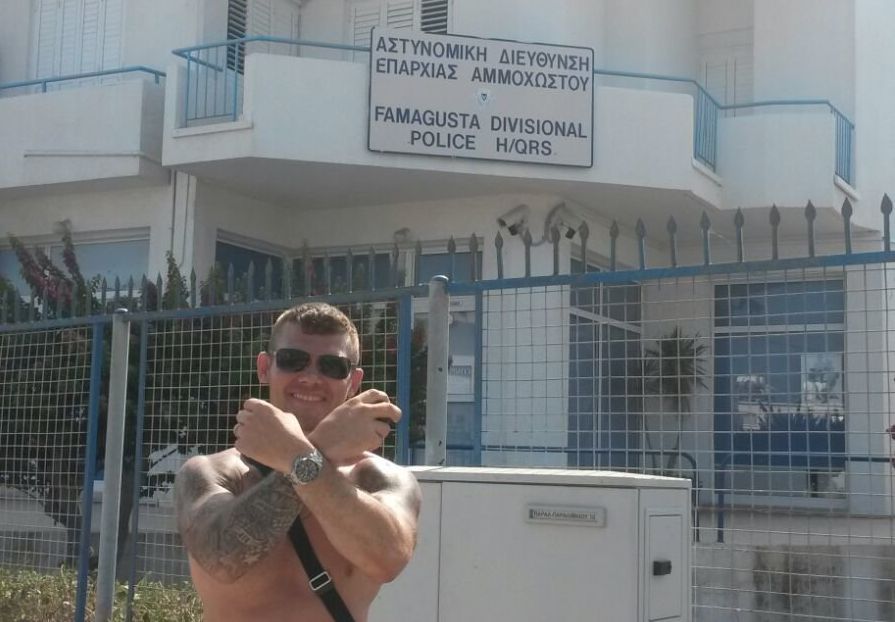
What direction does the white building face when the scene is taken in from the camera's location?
facing the viewer

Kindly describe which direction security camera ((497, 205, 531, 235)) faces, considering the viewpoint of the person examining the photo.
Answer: facing the viewer and to the left of the viewer

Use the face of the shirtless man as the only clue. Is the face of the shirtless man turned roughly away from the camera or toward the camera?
toward the camera

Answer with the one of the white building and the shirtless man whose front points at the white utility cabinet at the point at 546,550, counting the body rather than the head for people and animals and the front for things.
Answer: the white building

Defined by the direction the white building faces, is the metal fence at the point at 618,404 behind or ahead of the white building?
ahead

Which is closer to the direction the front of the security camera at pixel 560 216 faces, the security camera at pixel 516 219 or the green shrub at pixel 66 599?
the green shrub

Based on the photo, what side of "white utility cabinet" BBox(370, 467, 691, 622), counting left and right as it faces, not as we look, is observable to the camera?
front

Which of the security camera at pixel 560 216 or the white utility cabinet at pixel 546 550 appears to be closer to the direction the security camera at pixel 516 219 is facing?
the white utility cabinet

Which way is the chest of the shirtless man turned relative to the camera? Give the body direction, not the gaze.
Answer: toward the camera

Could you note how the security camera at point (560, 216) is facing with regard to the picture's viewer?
facing the viewer and to the right of the viewer

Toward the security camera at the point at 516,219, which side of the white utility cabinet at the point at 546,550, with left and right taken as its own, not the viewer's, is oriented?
back

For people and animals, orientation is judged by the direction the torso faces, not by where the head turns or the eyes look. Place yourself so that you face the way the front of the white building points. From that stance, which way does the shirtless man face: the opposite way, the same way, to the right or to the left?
the same way

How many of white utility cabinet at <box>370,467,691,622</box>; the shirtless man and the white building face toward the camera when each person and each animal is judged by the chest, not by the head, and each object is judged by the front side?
3
